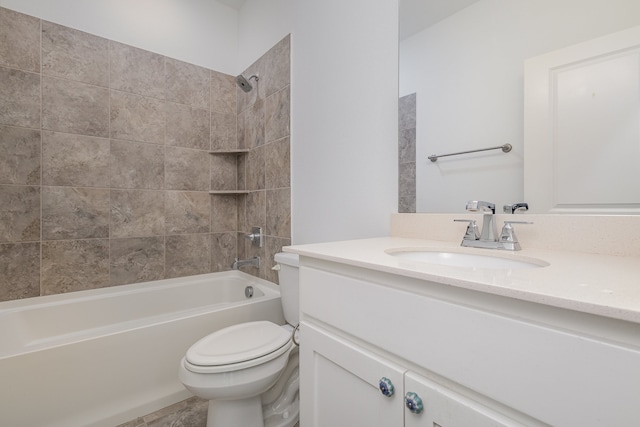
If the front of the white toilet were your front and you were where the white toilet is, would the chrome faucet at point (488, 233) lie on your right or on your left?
on your left

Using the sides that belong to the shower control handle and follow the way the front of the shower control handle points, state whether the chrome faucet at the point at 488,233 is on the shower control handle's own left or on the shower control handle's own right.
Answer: on the shower control handle's own left

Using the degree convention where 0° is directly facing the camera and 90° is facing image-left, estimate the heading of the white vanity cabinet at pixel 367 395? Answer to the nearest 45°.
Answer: approximately 45°

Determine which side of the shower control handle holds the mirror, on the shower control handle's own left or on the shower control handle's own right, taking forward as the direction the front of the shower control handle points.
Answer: on the shower control handle's own left
